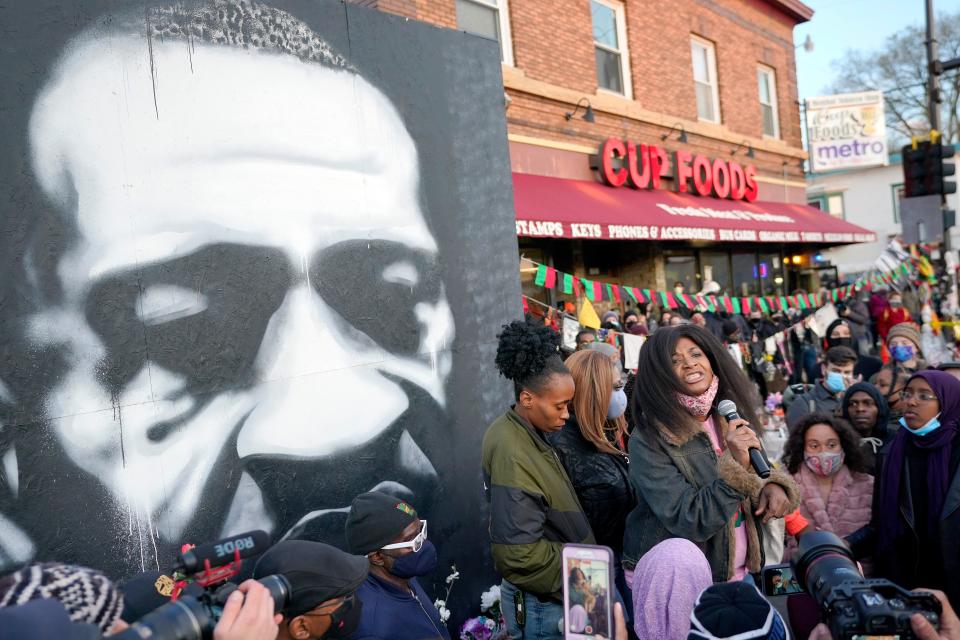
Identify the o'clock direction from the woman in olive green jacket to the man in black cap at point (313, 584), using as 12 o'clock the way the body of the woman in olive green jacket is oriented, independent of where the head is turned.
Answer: The man in black cap is roughly at 4 o'clock from the woman in olive green jacket.

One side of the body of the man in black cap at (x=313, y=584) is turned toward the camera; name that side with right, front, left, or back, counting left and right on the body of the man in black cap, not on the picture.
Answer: right

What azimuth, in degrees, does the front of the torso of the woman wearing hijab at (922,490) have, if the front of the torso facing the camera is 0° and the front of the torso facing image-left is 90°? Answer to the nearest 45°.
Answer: approximately 45°

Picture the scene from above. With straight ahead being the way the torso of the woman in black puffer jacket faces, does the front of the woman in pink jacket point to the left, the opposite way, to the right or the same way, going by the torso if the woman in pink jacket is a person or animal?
to the right

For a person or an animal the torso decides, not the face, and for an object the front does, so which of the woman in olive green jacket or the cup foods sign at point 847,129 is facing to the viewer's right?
the woman in olive green jacket

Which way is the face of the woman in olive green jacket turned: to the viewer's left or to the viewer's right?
to the viewer's right

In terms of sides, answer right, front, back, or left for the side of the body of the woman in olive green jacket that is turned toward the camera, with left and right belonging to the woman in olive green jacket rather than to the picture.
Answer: right

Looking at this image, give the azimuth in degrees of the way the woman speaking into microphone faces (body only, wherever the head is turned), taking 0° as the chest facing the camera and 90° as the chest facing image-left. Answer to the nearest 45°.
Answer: approximately 315°

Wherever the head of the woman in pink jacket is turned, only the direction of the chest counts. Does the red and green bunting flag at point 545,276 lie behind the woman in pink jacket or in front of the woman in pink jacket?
behind
